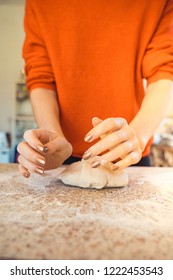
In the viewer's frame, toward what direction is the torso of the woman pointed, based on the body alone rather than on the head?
toward the camera
